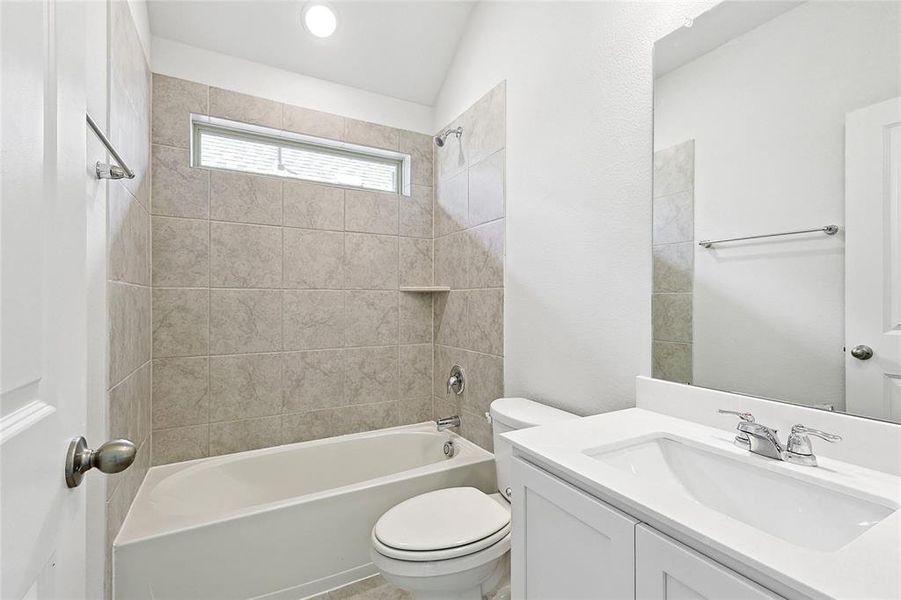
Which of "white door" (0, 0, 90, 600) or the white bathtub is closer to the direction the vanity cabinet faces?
the white door

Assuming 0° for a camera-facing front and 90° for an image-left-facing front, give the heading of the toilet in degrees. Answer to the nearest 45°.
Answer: approximately 45°

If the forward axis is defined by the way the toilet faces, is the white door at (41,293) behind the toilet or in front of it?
in front

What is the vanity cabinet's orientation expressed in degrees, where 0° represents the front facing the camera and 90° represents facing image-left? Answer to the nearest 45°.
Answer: approximately 45°

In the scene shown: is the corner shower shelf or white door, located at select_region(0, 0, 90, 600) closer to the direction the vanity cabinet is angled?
the white door

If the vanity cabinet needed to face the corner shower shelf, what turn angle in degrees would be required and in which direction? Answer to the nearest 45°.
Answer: approximately 90° to its right

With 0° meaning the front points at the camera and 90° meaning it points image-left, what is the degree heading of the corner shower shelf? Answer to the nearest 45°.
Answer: approximately 0°

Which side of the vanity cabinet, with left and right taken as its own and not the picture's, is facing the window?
right

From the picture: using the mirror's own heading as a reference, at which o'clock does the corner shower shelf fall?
The corner shower shelf is roughly at 2 o'clock from the mirror.

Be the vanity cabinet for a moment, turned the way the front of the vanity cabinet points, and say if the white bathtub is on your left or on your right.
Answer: on your right
